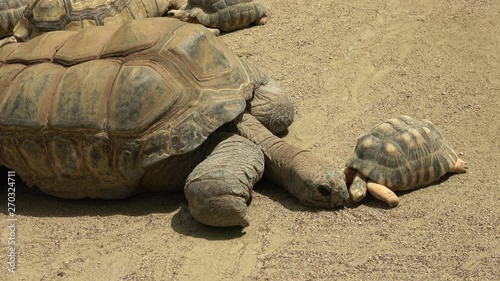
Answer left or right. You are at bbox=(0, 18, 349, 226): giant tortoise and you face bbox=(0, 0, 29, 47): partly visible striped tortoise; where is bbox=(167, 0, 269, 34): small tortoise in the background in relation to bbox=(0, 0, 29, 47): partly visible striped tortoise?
right

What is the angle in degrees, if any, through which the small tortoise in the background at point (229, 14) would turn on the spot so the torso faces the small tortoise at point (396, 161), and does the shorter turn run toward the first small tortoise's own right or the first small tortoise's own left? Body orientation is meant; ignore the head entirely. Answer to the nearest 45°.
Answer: approximately 90° to the first small tortoise's own left

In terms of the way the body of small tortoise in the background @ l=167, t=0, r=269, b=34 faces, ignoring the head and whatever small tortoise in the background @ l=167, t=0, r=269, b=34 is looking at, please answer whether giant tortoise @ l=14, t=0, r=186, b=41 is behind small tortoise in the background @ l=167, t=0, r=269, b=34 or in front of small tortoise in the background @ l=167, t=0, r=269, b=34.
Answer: in front

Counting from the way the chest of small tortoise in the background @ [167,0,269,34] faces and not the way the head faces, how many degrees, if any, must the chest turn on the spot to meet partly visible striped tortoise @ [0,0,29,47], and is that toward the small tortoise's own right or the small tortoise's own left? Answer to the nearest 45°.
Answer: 0° — it already faces it

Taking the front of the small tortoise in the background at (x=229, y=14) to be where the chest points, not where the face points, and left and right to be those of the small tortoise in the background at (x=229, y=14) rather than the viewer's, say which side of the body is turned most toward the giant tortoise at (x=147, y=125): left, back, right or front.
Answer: left

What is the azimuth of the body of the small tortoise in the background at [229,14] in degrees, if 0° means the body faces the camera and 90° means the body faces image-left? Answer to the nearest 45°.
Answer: approximately 90°

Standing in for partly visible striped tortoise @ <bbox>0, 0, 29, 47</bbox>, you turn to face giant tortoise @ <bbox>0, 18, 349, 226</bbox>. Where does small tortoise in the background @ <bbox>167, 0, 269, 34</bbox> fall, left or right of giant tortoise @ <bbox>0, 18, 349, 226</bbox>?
left
